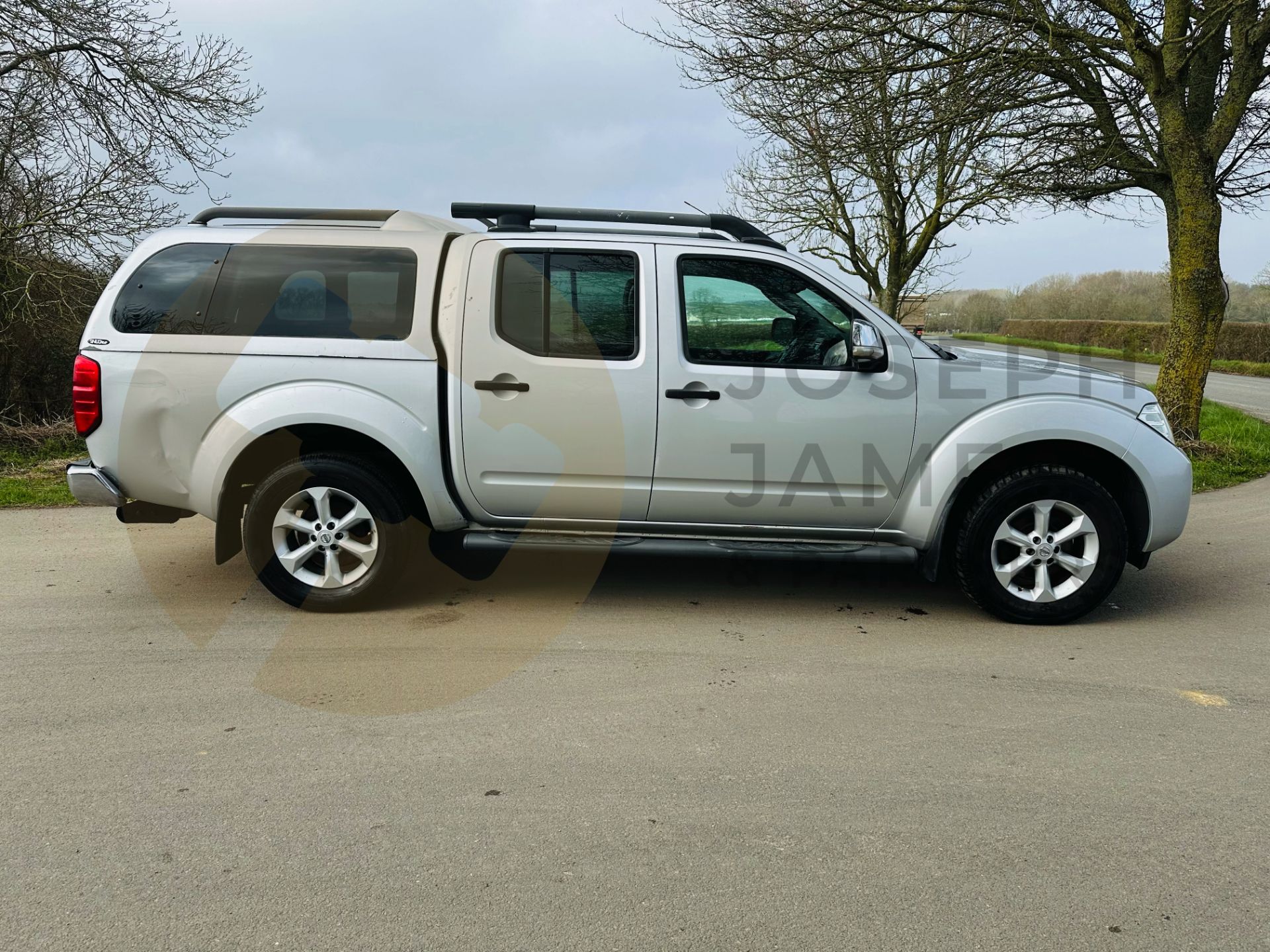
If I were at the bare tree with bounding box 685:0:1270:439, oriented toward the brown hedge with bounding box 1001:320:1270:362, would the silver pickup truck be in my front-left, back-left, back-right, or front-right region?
back-left

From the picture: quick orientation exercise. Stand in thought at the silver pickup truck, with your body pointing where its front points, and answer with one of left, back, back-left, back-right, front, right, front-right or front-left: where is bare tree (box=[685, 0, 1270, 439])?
front-left

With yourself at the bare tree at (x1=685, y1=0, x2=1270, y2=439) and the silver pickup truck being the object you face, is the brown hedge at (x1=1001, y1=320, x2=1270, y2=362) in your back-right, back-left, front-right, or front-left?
back-right

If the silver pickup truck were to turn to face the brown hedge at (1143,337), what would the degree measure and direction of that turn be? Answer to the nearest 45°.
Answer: approximately 45° to its left

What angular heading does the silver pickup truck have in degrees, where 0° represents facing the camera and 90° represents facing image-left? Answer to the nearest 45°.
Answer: approximately 270°
